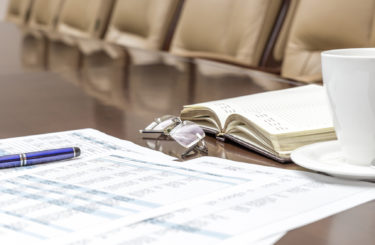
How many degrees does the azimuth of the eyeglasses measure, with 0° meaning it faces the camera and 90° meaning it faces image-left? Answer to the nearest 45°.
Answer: approximately 45°

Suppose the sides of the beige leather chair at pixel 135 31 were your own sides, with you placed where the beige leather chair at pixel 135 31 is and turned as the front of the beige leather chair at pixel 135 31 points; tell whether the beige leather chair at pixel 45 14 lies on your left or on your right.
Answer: on your right

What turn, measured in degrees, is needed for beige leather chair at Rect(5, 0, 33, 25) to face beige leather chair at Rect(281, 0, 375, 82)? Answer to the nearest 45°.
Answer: approximately 45° to its left

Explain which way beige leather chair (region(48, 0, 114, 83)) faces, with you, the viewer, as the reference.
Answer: facing the viewer and to the left of the viewer

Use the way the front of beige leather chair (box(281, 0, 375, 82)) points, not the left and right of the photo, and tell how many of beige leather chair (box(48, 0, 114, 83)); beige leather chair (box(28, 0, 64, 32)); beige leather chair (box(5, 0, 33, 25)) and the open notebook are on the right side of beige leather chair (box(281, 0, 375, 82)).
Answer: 3

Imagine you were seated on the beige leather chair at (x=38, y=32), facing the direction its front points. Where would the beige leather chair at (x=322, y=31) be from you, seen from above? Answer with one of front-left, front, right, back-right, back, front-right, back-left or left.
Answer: left

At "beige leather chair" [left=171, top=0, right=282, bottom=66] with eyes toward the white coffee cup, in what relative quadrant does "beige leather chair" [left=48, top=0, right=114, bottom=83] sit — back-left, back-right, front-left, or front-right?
back-right

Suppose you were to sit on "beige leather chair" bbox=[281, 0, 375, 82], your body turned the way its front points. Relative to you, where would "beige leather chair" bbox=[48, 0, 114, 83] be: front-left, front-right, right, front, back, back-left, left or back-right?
right

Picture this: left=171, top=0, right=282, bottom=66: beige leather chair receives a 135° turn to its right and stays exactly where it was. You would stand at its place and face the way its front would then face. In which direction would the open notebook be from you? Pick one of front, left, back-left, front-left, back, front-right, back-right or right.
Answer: back

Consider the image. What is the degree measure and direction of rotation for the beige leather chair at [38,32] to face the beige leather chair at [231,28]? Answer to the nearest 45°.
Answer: approximately 90° to its left

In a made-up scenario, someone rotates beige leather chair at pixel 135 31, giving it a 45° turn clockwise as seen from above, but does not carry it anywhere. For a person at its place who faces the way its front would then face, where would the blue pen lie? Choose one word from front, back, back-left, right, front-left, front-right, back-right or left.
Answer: left
